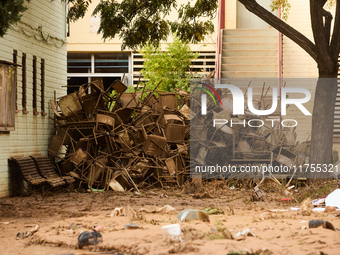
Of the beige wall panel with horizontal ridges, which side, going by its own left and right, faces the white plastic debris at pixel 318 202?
front

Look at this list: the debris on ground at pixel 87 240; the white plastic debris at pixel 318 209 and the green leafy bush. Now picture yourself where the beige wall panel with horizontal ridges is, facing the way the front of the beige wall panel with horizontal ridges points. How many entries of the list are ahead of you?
2

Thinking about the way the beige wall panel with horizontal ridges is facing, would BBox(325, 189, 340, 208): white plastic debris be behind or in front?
in front

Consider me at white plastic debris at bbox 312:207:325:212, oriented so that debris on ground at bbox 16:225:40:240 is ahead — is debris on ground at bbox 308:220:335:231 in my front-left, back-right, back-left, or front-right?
front-left

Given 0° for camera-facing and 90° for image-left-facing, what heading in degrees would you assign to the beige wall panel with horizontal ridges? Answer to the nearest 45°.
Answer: approximately 0°

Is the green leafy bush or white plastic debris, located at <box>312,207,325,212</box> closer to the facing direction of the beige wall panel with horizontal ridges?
the white plastic debris

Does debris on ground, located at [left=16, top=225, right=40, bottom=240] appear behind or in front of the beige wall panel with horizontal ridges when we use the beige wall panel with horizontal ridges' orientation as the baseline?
in front

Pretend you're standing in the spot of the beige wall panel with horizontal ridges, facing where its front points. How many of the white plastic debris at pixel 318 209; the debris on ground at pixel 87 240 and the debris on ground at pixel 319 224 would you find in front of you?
3

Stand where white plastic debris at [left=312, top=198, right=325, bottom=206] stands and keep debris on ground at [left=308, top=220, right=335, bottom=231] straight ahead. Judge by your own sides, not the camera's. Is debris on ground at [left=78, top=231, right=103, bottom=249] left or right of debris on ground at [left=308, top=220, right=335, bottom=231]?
right

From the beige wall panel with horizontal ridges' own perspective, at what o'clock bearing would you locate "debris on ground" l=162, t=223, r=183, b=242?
The debris on ground is roughly at 12 o'clock from the beige wall panel with horizontal ridges.

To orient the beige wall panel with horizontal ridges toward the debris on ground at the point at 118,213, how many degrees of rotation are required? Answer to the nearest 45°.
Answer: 0° — it already faces it

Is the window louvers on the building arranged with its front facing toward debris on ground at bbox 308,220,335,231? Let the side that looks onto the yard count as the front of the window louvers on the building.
yes
